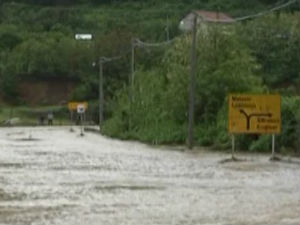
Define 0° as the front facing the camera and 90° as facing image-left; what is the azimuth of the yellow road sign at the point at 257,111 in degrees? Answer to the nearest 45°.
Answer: approximately 0°
